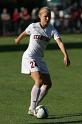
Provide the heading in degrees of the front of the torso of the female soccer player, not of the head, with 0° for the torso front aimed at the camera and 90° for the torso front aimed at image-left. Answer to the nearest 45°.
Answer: approximately 315°
